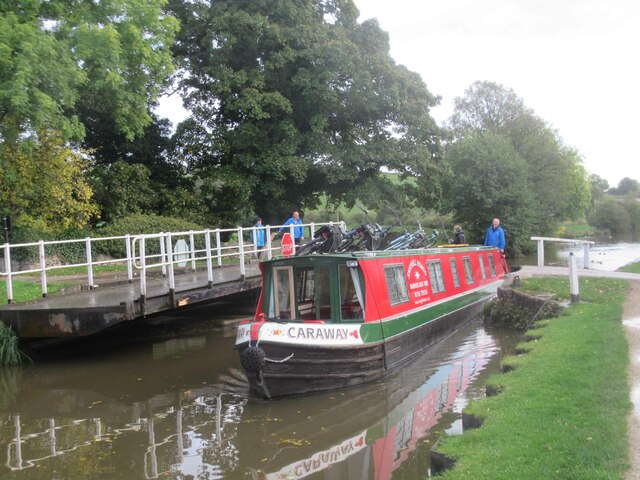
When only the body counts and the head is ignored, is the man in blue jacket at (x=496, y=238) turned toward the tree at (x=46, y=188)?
no

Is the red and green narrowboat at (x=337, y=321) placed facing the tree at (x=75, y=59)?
no

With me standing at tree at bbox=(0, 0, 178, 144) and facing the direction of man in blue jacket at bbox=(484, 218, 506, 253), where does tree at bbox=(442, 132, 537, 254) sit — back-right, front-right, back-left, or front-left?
front-left

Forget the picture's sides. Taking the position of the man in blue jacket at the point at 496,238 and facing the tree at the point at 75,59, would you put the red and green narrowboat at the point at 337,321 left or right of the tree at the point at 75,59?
left

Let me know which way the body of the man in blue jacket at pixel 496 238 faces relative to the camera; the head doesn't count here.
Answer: toward the camera

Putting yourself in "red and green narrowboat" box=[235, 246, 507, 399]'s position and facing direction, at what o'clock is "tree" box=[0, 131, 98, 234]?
The tree is roughly at 3 o'clock from the red and green narrowboat.

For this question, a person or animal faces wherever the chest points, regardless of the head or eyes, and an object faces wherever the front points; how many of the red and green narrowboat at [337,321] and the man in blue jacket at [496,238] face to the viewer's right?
0

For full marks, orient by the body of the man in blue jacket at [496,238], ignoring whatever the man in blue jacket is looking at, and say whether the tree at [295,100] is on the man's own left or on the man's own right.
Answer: on the man's own right

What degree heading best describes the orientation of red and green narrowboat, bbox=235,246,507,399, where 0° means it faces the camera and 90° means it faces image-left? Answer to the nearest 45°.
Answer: approximately 45°

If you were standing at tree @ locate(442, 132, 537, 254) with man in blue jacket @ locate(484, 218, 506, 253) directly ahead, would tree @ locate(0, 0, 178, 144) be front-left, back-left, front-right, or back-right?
front-right

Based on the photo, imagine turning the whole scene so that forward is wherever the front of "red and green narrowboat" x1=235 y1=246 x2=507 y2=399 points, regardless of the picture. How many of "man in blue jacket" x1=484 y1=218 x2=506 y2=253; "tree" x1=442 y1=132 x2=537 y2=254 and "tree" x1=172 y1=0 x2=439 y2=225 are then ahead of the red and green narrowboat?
0

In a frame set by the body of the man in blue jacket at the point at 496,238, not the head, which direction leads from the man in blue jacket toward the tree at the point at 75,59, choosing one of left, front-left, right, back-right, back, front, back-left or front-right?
front-right

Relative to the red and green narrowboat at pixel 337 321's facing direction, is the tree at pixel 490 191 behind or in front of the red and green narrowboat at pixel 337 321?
behind

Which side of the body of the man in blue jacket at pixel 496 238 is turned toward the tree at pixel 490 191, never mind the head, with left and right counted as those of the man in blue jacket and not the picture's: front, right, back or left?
back

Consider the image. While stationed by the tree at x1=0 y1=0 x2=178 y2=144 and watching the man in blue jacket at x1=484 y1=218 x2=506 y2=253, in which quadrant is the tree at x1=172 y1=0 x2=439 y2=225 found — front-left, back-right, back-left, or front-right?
front-left

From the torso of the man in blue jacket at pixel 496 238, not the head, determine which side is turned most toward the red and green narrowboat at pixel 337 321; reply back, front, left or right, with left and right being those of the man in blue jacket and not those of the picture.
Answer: front

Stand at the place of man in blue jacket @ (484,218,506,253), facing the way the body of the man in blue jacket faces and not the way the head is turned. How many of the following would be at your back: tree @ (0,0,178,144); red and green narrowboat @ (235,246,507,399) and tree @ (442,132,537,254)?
1
